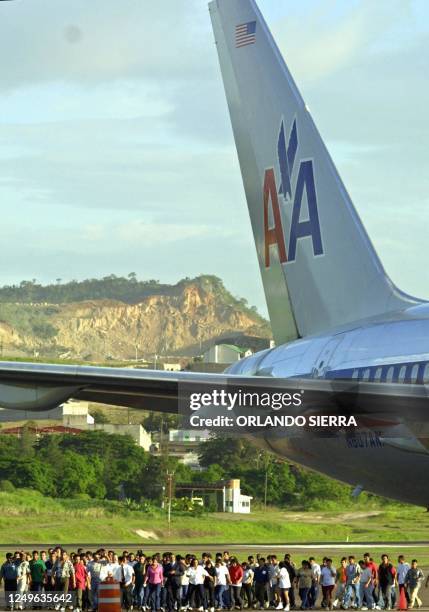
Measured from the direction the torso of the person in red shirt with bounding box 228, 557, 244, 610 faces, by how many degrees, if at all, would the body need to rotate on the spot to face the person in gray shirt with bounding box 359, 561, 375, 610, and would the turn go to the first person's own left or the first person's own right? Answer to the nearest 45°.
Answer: approximately 90° to the first person's own left

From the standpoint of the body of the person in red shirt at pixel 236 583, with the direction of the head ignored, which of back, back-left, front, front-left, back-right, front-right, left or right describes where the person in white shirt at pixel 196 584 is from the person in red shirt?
front-right

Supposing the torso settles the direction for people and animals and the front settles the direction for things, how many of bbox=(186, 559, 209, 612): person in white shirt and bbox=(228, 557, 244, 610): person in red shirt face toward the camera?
2

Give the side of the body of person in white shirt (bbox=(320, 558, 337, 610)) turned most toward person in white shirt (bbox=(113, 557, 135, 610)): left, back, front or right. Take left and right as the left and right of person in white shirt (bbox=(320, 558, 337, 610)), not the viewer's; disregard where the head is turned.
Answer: right

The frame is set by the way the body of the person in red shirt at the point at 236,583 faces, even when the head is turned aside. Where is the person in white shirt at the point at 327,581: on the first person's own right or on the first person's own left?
on the first person's own left

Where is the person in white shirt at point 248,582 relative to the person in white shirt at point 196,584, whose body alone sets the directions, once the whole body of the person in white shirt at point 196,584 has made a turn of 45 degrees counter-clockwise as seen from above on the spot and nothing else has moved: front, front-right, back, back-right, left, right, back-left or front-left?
left

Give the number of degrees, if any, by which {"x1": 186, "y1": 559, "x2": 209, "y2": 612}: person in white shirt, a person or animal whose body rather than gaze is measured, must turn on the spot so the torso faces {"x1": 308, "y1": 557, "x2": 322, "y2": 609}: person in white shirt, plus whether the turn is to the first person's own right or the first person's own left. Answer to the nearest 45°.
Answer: approximately 135° to the first person's own left
